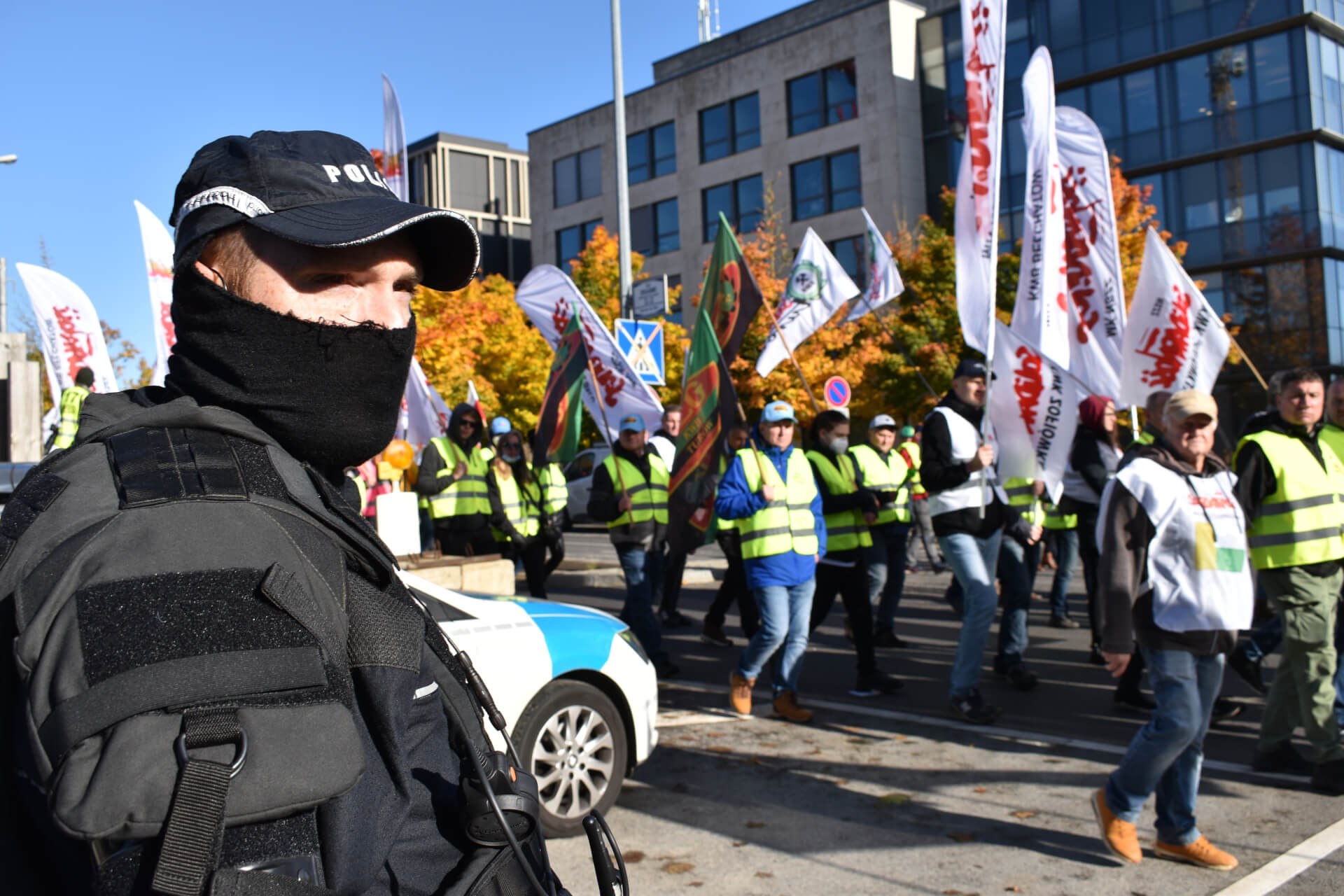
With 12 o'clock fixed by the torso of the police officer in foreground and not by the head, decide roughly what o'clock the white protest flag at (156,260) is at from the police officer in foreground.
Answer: The white protest flag is roughly at 9 o'clock from the police officer in foreground.

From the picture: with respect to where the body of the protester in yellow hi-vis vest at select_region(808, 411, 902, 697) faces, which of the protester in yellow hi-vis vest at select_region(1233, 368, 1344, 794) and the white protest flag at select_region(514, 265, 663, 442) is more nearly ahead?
the protester in yellow hi-vis vest

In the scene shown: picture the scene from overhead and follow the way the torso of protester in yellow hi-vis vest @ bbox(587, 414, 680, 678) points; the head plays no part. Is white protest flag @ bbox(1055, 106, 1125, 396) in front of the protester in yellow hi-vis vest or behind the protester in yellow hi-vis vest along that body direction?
in front

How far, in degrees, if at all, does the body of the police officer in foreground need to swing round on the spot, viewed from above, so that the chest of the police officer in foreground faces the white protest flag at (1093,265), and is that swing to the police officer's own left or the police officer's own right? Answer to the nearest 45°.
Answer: approximately 45° to the police officer's own left

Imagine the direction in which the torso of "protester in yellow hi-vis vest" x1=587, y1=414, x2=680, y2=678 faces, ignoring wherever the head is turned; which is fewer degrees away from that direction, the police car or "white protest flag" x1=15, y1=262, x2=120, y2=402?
the police car

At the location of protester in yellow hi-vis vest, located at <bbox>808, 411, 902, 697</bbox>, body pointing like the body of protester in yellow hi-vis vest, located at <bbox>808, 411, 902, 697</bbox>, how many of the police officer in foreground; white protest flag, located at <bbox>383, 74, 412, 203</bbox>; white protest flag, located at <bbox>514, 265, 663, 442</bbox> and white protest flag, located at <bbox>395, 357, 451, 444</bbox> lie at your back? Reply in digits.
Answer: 3

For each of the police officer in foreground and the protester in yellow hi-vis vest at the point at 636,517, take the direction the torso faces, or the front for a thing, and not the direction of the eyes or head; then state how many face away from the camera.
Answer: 0

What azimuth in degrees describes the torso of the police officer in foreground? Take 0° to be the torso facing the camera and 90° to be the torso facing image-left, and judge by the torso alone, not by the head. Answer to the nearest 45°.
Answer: approximately 270°

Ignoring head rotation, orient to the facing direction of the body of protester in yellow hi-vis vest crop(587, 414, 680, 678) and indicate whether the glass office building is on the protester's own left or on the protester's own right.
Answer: on the protester's own left

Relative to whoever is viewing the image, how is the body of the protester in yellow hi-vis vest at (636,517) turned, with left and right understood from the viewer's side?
facing the viewer and to the right of the viewer
